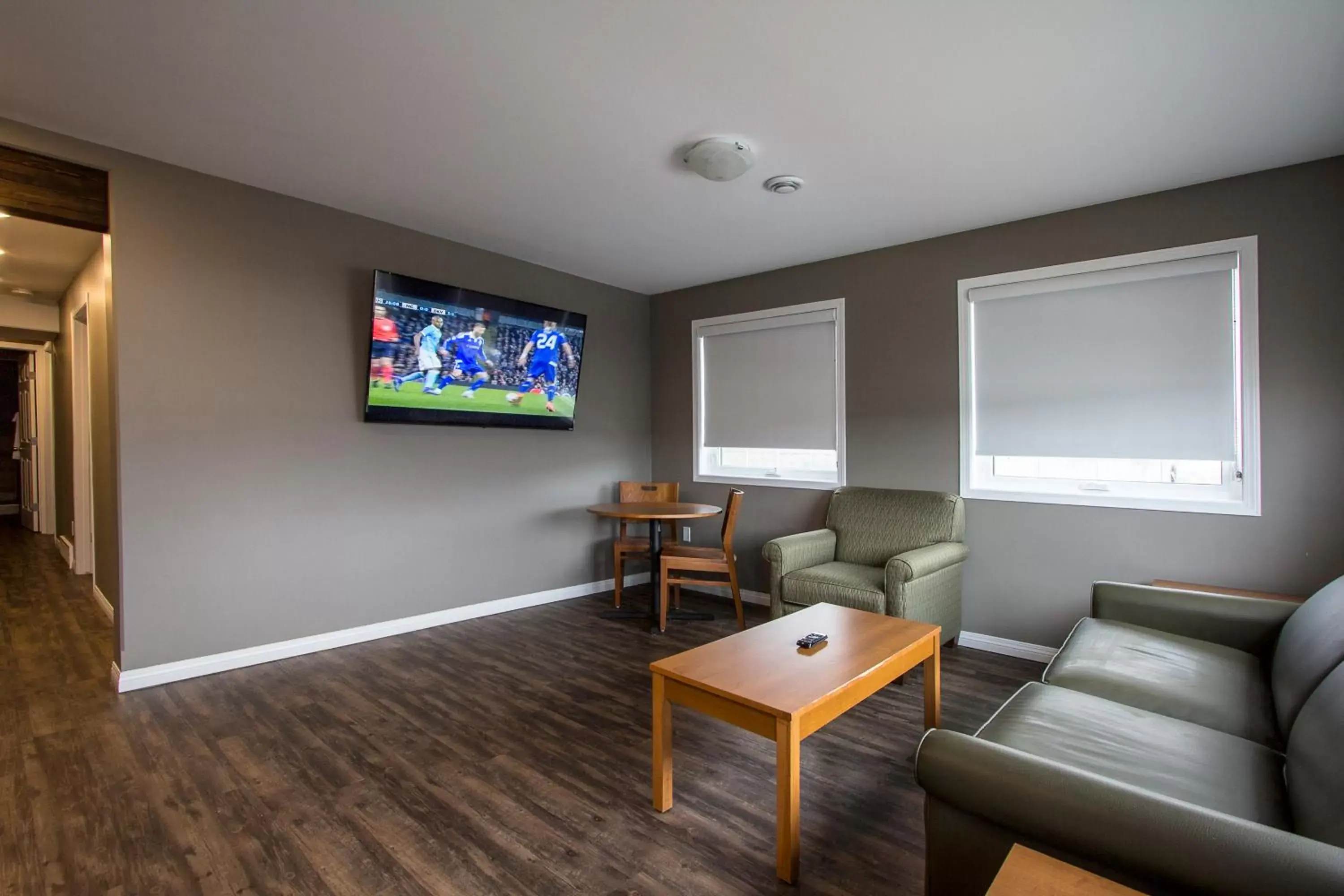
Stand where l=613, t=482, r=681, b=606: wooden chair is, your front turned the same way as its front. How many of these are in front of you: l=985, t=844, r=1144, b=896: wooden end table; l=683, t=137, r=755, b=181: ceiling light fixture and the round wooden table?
3

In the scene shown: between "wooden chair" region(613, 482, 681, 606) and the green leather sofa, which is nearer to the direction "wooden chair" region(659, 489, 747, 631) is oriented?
the wooden chair

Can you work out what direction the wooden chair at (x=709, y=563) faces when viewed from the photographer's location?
facing to the left of the viewer

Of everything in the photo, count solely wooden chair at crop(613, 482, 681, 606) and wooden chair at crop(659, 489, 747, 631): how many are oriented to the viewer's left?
1

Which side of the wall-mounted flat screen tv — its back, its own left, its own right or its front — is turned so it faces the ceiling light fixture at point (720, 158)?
front

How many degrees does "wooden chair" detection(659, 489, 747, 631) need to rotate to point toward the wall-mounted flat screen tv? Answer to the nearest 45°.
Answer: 0° — it already faces it

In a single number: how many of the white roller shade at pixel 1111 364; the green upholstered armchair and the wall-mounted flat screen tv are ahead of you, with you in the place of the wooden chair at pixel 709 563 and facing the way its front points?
1

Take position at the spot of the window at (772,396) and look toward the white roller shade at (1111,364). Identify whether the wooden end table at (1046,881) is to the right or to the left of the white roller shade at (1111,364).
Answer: right

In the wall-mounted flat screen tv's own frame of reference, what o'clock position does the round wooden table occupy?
The round wooden table is roughly at 11 o'clock from the wall-mounted flat screen tv.

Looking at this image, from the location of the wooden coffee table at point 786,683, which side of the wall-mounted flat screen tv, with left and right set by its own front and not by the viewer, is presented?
front

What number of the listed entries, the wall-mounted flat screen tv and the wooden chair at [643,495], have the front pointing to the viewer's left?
0

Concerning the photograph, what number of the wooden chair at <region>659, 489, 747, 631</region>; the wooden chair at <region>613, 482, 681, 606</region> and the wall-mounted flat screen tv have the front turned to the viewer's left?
1

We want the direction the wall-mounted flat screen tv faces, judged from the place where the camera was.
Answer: facing the viewer and to the right of the viewer

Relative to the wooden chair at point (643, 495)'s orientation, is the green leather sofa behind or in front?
in front

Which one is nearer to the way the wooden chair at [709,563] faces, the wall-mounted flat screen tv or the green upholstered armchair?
the wall-mounted flat screen tv

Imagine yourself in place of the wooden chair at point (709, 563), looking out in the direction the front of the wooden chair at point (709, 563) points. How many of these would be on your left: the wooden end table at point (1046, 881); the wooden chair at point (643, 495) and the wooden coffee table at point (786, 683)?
2

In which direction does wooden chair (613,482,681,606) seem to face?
toward the camera
